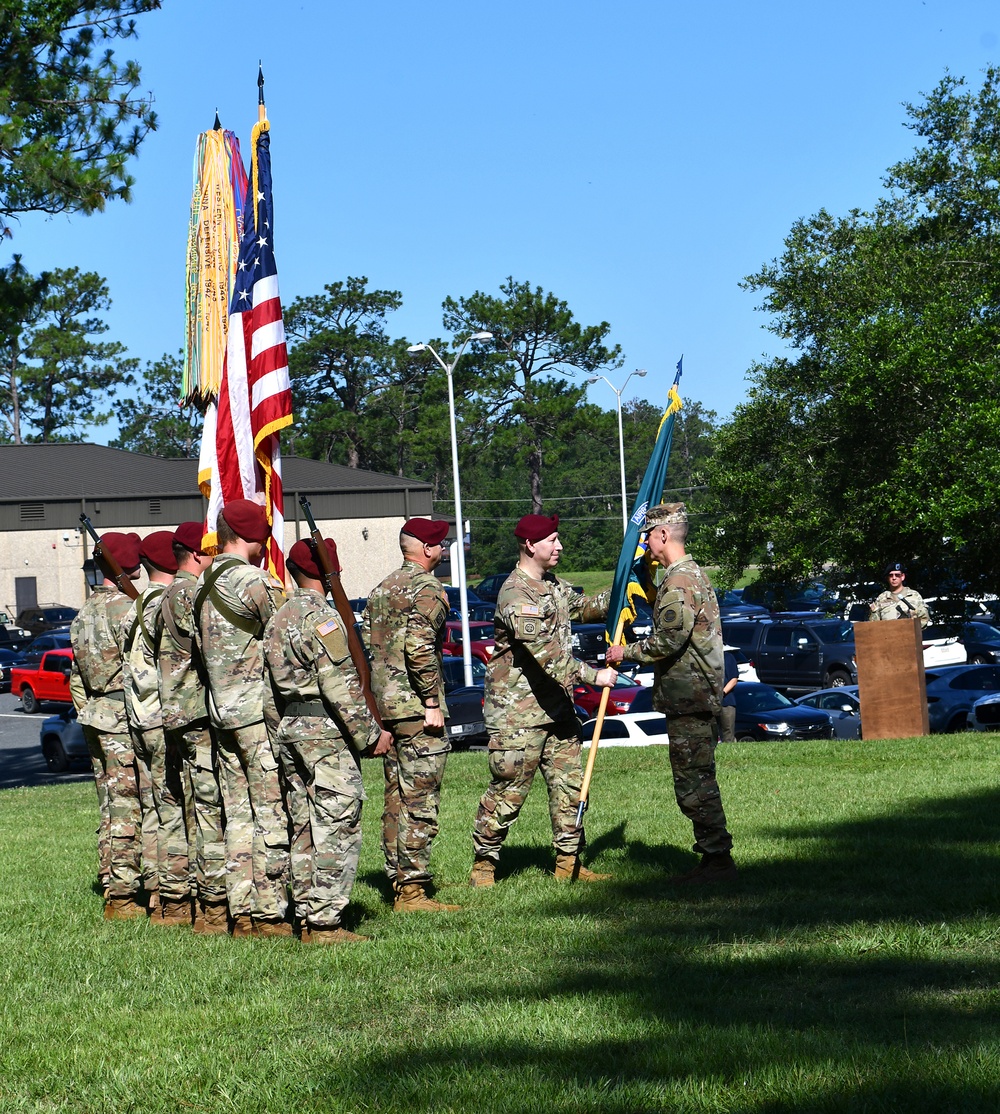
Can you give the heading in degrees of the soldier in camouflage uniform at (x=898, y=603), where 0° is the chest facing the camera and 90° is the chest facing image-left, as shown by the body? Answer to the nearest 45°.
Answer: approximately 0°

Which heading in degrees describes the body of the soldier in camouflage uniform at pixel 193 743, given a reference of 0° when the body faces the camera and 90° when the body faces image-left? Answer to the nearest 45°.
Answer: approximately 225°

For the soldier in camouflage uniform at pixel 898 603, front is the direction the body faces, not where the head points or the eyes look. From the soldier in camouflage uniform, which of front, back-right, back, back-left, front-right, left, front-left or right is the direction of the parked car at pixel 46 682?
back-right

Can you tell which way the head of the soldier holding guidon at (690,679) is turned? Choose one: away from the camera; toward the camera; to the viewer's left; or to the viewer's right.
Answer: to the viewer's left

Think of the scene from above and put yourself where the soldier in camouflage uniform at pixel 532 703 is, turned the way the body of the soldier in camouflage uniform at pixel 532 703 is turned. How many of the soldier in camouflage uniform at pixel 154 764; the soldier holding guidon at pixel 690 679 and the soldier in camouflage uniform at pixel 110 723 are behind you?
2

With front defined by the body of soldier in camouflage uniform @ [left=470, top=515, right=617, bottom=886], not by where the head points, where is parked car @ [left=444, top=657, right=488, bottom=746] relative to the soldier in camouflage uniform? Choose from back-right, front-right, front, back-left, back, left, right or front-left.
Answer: left

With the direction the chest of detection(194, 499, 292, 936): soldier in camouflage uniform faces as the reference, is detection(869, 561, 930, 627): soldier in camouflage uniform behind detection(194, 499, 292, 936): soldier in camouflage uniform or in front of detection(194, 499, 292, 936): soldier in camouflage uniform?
in front

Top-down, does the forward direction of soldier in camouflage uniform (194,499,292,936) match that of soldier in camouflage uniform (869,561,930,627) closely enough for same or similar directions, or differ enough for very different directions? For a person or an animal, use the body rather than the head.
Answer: very different directions

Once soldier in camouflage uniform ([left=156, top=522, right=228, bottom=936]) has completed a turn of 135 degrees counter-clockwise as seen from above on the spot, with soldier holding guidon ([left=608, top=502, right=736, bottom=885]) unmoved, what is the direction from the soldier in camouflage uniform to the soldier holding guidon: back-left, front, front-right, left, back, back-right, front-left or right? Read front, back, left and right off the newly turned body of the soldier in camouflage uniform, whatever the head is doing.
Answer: back

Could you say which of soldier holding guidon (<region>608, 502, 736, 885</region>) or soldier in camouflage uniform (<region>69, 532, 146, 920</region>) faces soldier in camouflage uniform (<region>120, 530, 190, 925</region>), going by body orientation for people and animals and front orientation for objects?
the soldier holding guidon

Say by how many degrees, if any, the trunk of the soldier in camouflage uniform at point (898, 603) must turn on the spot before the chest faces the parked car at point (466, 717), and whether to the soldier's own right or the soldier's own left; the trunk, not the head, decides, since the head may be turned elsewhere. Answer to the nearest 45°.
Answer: approximately 135° to the soldier's own right

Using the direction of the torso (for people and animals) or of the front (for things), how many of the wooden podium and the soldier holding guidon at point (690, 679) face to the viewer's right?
0

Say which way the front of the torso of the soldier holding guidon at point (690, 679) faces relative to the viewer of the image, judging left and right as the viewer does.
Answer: facing to the left of the viewer

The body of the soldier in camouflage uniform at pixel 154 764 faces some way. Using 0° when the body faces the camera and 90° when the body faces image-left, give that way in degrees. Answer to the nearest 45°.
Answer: approximately 225°

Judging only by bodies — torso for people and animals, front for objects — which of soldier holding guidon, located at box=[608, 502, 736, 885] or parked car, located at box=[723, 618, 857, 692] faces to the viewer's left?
the soldier holding guidon

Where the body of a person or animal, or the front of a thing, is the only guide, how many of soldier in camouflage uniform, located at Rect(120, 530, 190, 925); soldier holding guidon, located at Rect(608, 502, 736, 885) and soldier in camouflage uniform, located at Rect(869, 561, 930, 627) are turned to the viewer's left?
1
